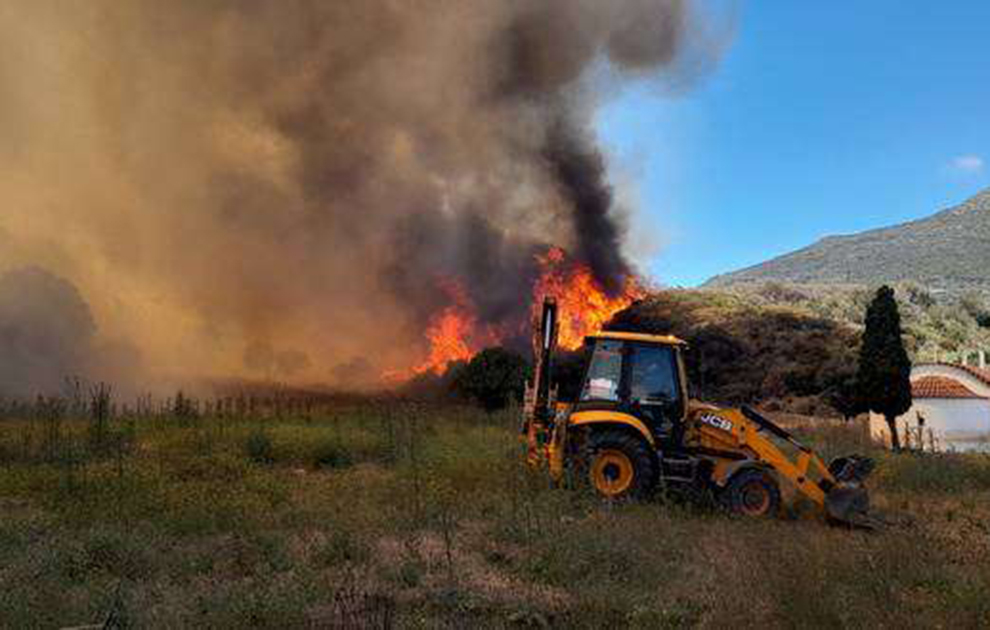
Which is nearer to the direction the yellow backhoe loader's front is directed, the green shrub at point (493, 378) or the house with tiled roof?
the house with tiled roof

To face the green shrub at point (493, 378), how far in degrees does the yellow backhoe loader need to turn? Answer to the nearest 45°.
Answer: approximately 90° to its left

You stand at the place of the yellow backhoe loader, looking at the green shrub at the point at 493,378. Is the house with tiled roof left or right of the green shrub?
right

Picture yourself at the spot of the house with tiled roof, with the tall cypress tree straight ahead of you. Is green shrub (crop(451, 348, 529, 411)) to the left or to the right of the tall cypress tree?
right

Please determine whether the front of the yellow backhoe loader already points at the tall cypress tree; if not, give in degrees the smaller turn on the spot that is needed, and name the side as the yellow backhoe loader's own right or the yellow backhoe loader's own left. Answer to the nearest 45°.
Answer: approximately 90° to the yellow backhoe loader's own left

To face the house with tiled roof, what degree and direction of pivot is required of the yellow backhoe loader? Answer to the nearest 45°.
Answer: approximately 45° to its left

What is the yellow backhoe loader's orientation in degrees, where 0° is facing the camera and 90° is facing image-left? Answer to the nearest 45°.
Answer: approximately 270°
